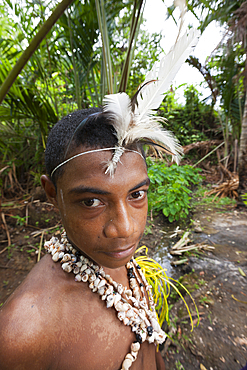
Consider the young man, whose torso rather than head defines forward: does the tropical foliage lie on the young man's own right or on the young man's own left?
on the young man's own left

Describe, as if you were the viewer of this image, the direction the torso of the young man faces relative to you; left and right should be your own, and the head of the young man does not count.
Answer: facing the viewer and to the right of the viewer

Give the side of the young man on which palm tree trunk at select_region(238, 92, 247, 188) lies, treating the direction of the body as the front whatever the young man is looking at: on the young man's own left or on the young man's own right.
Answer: on the young man's own left
